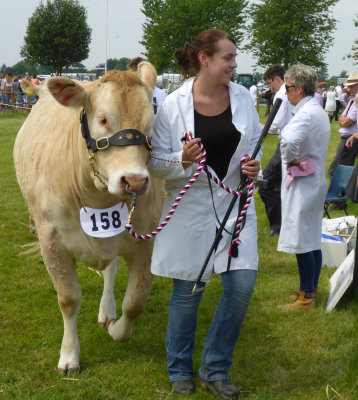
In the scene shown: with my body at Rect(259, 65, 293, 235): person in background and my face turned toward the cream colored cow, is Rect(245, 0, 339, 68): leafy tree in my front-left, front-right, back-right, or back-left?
back-right

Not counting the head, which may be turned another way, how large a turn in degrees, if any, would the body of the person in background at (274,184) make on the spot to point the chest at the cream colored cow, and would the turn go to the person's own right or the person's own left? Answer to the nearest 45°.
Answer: approximately 90° to the person's own left

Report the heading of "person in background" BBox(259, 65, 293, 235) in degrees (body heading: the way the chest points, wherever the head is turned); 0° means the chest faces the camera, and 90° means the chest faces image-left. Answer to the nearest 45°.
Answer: approximately 90°

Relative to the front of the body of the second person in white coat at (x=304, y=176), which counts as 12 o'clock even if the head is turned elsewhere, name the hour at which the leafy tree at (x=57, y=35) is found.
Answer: The leafy tree is roughly at 2 o'clock from the second person in white coat.

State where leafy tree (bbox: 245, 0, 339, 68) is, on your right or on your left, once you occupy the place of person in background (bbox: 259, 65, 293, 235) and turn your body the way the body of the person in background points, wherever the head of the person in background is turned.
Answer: on your right

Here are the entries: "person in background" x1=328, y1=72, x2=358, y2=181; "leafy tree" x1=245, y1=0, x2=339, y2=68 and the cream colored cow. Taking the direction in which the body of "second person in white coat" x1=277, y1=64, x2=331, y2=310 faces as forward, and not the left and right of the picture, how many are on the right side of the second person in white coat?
2

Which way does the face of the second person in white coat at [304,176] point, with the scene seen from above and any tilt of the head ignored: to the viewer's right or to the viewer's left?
to the viewer's left

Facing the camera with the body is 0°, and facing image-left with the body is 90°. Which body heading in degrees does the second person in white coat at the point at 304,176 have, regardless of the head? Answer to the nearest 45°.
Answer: approximately 90°

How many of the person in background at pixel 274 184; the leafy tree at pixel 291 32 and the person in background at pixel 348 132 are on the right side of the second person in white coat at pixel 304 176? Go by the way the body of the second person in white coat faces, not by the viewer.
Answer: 3

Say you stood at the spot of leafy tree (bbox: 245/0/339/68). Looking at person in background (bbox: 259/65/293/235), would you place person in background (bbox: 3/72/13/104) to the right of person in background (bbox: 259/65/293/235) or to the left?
right

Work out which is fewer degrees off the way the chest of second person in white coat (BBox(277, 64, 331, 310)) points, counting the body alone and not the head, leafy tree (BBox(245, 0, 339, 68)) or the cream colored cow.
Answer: the cream colored cow

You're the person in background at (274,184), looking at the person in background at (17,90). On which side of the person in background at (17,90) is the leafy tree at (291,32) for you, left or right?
right

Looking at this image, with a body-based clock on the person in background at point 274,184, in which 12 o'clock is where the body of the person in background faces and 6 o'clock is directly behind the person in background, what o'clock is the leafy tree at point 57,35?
The leafy tree is roughly at 2 o'clock from the person in background.
